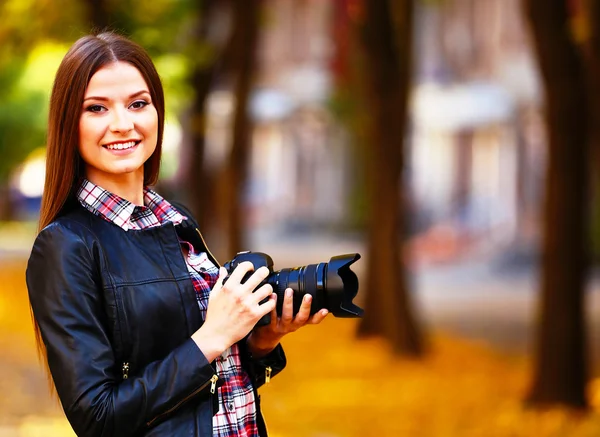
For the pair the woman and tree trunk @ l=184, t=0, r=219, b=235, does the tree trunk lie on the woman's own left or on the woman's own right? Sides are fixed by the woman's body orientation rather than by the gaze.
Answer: on the woman's own left

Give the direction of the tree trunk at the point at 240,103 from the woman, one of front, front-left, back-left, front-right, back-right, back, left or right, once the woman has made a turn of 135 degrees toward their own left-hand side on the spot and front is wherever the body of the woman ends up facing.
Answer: front

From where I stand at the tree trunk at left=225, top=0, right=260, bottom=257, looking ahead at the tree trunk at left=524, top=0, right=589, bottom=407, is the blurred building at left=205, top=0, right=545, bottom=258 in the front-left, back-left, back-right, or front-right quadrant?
back-left

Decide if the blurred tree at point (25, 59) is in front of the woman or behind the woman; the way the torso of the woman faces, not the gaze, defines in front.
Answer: behind

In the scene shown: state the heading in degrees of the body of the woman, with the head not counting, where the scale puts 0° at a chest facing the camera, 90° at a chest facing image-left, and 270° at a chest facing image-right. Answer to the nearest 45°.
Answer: approximately 315°

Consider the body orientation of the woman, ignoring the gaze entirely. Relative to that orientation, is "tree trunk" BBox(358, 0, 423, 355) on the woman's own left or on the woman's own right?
on the woman's own left

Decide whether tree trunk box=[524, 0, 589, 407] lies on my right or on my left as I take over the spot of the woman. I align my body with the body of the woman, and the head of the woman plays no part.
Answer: on my left
